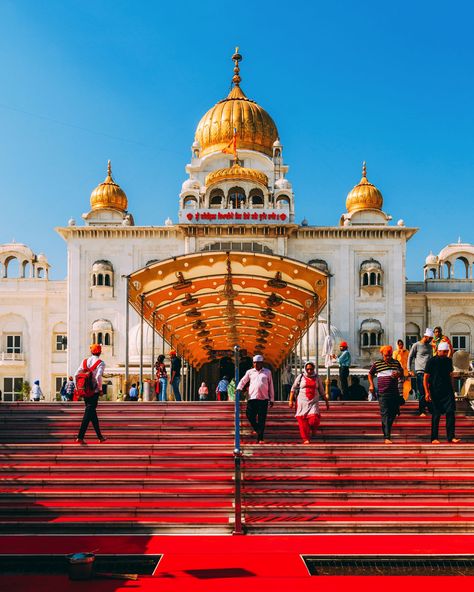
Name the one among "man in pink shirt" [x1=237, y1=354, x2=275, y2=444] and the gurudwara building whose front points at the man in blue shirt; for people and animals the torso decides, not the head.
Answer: the gurudwara building

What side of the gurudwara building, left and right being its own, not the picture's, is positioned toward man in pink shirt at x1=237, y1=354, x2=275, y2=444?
front

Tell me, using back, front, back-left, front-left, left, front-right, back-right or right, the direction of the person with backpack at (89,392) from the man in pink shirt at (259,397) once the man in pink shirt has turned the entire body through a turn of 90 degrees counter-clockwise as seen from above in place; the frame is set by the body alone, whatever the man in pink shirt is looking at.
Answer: back

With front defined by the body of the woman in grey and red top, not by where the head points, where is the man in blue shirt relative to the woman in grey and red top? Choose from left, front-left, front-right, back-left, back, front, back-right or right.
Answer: back

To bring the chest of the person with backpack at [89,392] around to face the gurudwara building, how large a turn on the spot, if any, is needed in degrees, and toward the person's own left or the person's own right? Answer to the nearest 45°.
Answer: approximately 45° to the person's own left

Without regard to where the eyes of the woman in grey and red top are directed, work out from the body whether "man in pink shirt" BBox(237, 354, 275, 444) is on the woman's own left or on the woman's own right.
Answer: on the woman's own right

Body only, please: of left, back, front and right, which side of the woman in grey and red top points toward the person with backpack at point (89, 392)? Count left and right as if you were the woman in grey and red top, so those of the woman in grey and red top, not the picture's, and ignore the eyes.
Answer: right

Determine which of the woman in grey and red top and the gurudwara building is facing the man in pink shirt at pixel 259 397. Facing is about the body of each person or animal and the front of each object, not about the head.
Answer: the gurudwara building

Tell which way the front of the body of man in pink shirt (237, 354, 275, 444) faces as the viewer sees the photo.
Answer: toward the camera

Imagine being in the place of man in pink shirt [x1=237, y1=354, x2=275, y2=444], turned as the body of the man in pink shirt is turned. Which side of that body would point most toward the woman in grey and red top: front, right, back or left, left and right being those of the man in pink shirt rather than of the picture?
left

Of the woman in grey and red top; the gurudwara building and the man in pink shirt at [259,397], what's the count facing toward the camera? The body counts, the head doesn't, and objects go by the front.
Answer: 3
